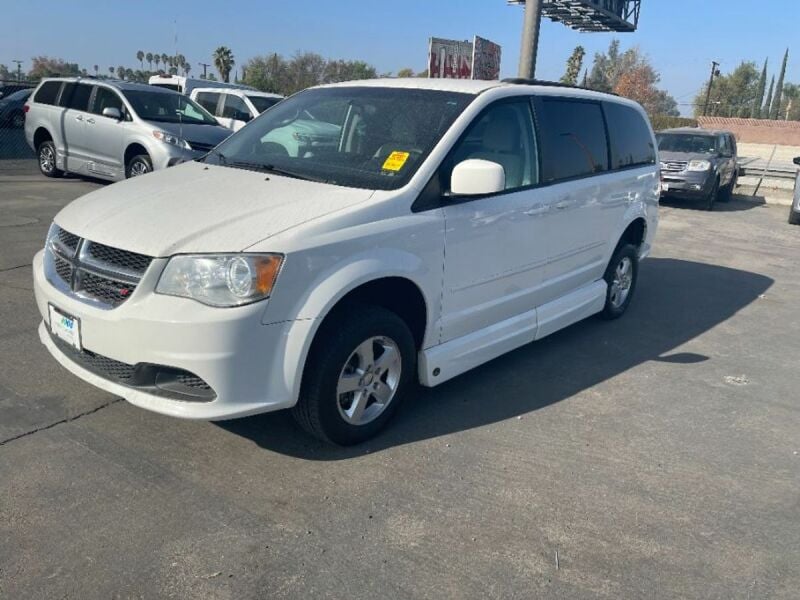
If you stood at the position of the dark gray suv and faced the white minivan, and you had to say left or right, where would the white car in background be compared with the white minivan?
right

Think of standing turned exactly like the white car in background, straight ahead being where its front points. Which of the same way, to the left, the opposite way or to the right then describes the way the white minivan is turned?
to the right

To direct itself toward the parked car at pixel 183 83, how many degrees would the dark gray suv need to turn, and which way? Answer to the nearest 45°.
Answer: approximately 45° to its right

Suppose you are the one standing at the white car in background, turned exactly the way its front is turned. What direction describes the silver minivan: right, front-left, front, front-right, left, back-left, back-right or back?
right

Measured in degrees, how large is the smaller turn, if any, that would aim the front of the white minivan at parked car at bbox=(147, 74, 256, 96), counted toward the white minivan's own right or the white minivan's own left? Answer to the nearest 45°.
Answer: approximately 135° to the white minivan's own right

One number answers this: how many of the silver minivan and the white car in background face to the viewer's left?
0

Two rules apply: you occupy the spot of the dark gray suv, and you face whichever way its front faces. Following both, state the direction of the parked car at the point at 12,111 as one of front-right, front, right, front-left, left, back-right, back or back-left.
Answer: front-right

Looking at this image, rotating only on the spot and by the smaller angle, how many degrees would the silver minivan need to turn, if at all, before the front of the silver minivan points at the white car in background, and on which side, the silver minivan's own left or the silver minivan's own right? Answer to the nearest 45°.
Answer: approximately 90° to the silver minivan's own left

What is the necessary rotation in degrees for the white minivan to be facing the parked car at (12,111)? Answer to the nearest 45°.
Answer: approximately 90° to its right

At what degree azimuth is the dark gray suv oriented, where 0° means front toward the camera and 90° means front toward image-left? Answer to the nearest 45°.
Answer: approximately 45°

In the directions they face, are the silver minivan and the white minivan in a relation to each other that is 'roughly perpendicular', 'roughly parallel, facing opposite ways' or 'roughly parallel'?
roughly perpendicular

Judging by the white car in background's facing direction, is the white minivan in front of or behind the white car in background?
in front

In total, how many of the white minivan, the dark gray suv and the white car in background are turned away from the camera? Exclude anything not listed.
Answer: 0

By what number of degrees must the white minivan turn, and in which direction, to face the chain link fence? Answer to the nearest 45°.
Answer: approximately 90° to its right

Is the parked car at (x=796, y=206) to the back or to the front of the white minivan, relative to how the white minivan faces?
to the back

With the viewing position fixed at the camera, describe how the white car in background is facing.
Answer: facing the viewer and to the right of the viewer

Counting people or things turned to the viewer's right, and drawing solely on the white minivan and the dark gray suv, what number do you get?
0
